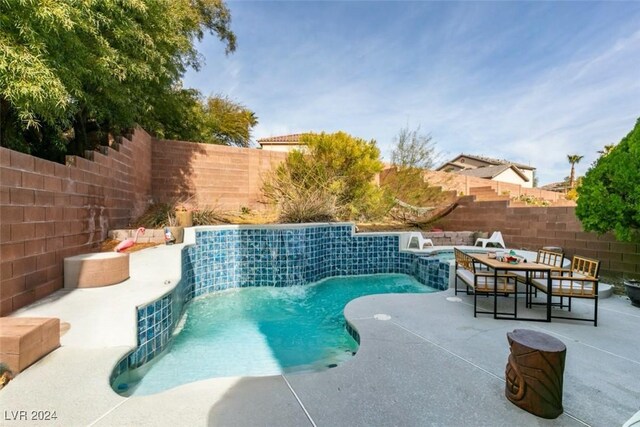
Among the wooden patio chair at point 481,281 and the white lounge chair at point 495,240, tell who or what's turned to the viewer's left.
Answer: the white lounge chair

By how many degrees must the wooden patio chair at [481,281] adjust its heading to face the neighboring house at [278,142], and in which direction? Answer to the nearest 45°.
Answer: approximately 135° to its left

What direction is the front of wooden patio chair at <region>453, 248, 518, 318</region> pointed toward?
to the viewer's right

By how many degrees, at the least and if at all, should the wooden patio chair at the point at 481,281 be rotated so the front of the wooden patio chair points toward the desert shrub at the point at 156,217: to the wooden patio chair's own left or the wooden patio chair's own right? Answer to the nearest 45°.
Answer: approximately 180°

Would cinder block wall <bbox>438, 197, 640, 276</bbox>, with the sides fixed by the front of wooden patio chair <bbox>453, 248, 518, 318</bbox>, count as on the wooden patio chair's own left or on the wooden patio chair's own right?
on the wooden patio chair's own left

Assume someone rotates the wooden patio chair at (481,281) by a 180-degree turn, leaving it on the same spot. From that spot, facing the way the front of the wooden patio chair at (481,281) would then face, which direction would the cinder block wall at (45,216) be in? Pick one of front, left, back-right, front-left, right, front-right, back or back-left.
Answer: front-left

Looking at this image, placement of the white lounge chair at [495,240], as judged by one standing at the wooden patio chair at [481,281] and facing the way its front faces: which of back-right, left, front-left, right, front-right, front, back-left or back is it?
left

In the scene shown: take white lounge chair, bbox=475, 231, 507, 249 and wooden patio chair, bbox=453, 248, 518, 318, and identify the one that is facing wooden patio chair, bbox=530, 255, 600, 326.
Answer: wooden patio chair, bbox=453, 248, 518, 318

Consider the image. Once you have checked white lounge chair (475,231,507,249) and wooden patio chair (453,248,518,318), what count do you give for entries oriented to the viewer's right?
1

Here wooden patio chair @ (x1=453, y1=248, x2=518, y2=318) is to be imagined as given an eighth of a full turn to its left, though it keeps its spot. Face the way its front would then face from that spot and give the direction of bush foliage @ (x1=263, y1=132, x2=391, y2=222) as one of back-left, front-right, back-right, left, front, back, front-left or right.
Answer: left

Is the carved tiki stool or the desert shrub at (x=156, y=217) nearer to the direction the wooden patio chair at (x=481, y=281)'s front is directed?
the carved tiki stool

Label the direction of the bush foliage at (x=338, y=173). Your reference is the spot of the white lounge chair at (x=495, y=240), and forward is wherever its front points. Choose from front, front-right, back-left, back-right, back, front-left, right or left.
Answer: front

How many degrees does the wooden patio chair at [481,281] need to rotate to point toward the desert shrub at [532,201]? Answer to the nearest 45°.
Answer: approximately 90° to its left

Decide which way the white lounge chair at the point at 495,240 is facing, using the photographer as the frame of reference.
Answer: facing to the left of the viewer

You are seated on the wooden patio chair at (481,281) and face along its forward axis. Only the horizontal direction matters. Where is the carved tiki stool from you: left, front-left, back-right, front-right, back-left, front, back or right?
right
